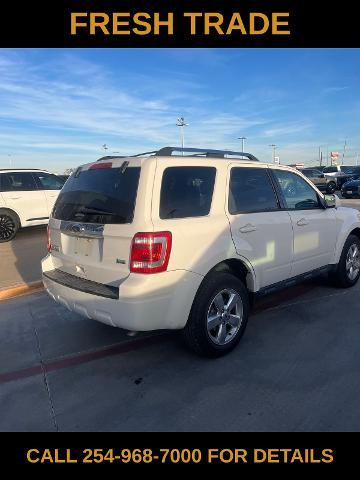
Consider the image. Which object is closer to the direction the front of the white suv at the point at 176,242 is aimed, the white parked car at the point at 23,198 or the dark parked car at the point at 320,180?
the dark parked car

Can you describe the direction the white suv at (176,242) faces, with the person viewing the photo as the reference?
facing away from the viewer and to the right of the viewer

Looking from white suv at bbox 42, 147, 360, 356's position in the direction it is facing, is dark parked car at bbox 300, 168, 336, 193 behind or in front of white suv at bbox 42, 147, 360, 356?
in front

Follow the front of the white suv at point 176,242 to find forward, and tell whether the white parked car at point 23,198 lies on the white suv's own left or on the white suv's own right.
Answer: on the white suv's own left

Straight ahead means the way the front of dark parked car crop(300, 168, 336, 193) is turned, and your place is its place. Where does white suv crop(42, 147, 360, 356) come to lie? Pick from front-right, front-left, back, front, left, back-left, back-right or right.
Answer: front-right

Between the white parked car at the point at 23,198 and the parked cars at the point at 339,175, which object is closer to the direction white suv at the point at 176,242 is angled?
the parked cars

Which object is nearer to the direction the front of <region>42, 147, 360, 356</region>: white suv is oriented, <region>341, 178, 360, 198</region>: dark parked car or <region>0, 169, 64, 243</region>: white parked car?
the dark parked car
